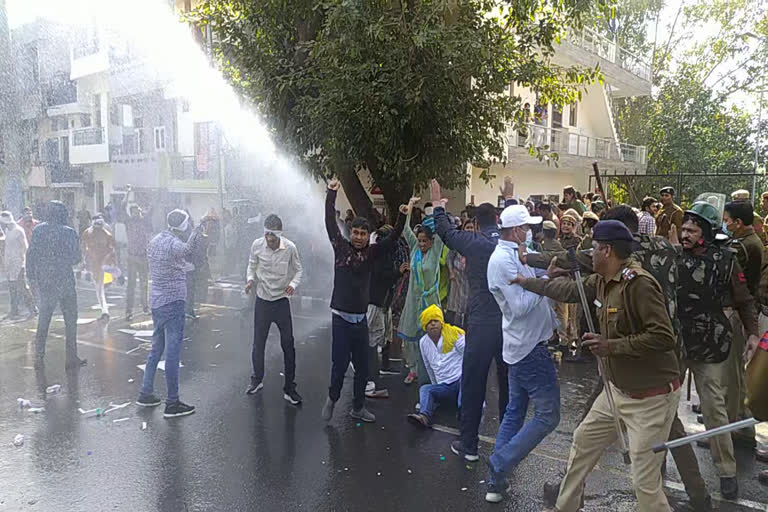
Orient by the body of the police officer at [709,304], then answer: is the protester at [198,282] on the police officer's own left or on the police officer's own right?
on the police officer's own right

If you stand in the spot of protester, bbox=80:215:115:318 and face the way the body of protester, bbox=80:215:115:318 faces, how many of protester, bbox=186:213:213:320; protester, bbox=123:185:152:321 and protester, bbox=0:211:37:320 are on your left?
2

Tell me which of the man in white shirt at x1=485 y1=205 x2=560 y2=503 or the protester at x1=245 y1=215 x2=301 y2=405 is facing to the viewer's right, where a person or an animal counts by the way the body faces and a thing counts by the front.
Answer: the man in white shirt

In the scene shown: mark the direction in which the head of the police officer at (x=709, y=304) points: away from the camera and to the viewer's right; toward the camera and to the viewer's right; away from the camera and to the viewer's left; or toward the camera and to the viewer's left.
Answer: toward the camera and to the viewer's left

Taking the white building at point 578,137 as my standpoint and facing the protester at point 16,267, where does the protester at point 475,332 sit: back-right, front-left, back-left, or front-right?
front-left

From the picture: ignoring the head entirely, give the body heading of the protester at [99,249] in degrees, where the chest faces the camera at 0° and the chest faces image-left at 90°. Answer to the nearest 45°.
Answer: approximately 0°

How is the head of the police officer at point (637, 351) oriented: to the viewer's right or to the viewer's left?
to the viewer's left

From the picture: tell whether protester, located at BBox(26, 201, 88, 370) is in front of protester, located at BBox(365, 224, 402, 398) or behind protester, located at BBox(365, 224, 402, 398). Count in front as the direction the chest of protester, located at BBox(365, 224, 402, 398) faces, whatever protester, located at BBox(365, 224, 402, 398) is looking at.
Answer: behind

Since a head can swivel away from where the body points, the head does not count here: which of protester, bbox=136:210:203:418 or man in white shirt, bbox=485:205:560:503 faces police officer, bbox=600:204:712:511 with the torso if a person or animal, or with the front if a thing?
the man in white shirt

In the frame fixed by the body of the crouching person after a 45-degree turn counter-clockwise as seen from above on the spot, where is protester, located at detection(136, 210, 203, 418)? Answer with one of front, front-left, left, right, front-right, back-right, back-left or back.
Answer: right

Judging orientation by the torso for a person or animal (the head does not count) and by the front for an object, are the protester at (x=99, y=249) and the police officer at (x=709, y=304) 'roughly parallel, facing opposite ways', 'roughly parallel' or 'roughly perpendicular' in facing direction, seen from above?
roughly perpendicular

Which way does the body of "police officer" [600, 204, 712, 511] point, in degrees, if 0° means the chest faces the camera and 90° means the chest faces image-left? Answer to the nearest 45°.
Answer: approximately 90°

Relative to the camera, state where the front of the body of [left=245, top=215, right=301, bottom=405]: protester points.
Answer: toward the camera

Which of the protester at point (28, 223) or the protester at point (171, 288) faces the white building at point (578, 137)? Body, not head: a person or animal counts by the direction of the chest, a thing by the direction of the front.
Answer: the protester at point (171, 288)
